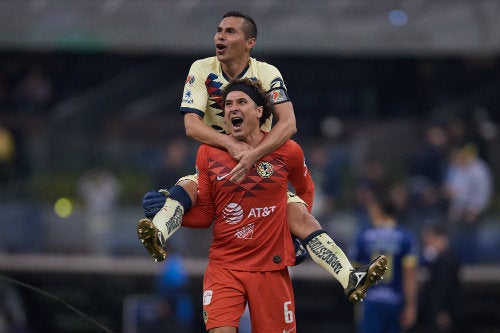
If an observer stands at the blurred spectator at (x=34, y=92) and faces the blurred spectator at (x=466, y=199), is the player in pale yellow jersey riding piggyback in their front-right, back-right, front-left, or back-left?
front-right

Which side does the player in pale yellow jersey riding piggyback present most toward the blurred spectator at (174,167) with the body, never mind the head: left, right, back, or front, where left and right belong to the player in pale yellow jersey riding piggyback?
back

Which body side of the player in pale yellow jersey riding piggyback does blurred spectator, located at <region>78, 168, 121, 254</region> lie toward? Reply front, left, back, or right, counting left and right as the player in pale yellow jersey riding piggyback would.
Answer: back

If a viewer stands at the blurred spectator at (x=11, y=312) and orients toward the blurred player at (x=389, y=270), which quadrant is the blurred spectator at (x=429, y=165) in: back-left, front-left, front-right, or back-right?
front-left

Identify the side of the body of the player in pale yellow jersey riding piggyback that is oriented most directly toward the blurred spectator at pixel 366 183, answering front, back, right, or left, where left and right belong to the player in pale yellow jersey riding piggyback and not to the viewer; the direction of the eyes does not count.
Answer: back

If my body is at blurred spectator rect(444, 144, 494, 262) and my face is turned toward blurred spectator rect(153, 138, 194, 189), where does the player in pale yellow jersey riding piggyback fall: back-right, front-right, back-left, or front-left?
front-left

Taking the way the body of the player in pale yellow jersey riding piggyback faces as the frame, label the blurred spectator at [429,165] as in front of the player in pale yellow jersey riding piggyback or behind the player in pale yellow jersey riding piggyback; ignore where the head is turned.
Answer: behind

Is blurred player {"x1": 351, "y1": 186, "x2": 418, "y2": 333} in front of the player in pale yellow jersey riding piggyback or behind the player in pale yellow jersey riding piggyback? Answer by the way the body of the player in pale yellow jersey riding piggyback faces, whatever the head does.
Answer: behind

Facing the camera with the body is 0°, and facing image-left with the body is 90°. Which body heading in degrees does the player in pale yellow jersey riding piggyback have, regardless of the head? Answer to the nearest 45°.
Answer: approximately 0°

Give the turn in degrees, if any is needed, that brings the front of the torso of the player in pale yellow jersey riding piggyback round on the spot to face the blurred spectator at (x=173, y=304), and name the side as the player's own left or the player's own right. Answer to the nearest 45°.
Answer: approximately 180°
